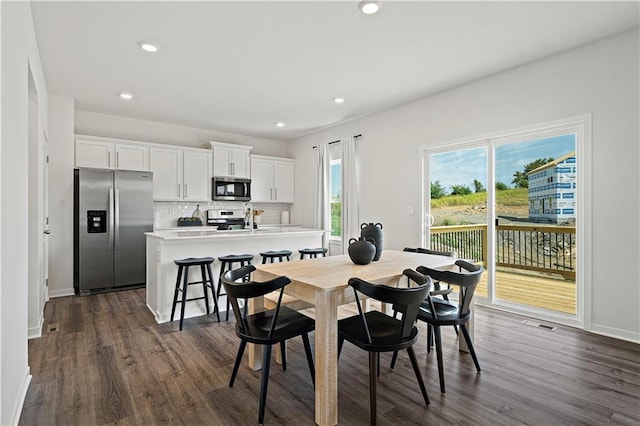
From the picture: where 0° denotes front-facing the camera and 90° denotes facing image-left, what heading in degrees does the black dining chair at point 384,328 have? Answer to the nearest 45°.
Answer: approximately 135°

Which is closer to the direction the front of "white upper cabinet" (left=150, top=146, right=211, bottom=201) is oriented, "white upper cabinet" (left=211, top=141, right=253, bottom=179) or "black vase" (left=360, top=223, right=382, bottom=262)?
the black vase

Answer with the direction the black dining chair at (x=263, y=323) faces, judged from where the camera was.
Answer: facing away from the viewer and to the right of the viewer

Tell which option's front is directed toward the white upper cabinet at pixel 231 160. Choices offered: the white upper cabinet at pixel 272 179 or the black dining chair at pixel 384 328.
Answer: the black dining chair

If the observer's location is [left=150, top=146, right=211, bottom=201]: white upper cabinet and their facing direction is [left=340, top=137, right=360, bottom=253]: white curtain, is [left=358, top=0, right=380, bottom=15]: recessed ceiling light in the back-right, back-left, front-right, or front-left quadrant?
front-right

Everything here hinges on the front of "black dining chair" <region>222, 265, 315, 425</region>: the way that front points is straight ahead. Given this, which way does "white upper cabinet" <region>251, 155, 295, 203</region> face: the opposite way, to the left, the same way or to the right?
to the right

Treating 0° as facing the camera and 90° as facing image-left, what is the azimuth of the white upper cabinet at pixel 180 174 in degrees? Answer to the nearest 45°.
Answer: approximately 0°

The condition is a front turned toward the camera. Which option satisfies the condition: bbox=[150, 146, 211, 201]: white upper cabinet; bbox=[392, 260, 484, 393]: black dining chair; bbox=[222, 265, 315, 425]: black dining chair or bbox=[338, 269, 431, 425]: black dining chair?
the white upper cabinet

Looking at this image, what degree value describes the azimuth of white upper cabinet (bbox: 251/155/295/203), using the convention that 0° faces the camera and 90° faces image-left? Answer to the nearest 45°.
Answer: approximately 315°

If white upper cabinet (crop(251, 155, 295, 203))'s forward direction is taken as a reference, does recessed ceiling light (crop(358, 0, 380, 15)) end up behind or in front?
in front

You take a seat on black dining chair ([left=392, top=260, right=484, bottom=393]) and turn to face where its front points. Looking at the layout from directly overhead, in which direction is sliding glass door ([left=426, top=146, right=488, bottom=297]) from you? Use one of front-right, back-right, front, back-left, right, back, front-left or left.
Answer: front-right

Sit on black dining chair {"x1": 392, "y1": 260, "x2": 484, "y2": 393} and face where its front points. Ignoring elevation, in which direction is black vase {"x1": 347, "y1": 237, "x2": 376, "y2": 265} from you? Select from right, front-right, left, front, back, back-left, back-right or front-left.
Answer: front-left

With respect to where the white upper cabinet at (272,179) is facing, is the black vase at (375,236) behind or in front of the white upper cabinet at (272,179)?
in front

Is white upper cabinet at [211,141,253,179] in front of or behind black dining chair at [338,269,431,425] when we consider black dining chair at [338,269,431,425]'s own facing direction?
in front
